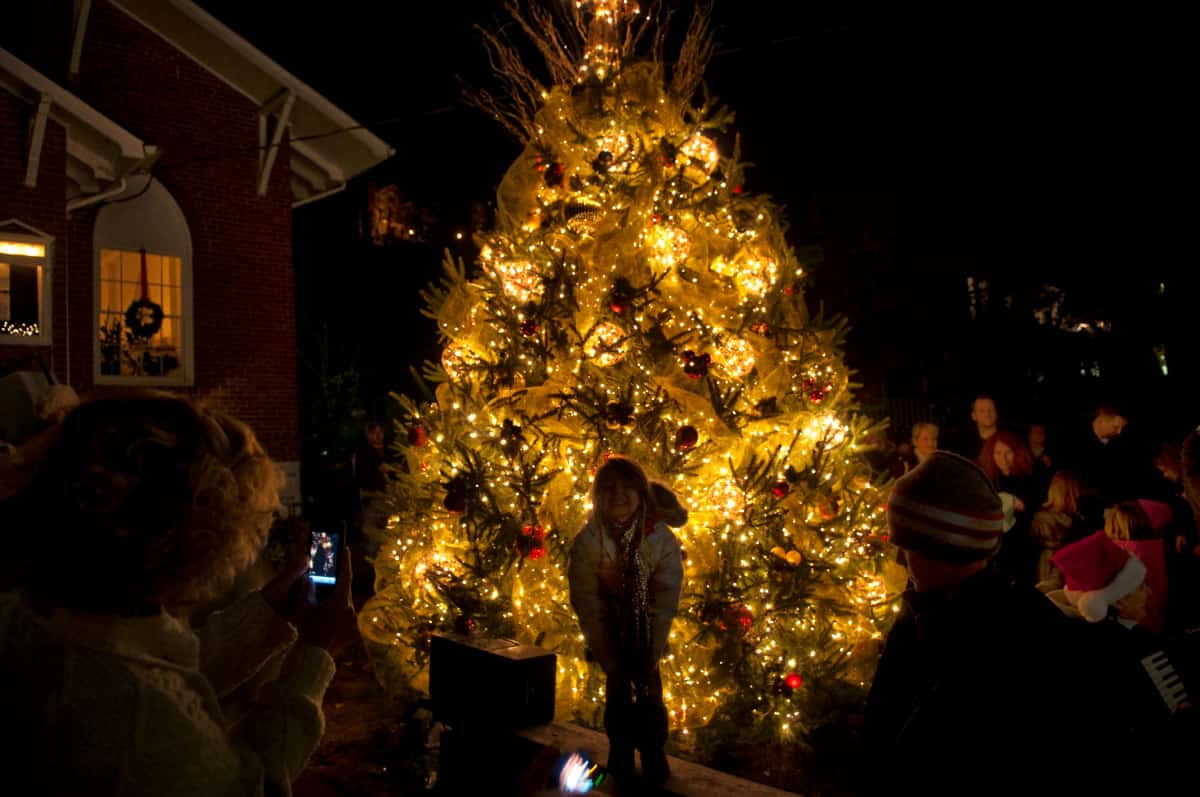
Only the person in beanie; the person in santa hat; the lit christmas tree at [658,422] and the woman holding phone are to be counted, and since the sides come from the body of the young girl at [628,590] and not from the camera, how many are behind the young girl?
1

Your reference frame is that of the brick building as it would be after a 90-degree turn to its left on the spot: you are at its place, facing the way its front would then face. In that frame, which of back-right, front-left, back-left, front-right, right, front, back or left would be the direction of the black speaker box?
right

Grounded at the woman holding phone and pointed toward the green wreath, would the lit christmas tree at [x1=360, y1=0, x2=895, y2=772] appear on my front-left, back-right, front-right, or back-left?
front-right

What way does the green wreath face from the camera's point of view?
toward the camera

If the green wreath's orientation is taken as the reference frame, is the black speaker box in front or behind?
in front

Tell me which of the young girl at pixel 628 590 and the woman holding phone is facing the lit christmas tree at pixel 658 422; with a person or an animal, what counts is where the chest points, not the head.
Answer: the woman holding phone

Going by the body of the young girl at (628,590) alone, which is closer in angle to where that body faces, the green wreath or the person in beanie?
the person in beanie

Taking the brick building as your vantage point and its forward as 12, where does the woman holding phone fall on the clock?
The woman holding phone is roughly at 12 o'clock from the brick building.

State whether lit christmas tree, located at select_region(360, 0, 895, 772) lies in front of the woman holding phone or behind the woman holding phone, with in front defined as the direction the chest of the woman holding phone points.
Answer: in front

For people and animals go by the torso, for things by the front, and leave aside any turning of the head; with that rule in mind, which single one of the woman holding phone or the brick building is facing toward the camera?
the brick building

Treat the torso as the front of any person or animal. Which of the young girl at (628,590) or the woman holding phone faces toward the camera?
the young girl

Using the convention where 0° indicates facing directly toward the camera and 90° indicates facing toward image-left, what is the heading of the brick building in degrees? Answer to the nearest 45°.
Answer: approximately 0°

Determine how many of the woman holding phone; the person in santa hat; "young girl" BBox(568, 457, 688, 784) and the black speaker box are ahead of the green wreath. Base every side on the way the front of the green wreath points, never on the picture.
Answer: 4

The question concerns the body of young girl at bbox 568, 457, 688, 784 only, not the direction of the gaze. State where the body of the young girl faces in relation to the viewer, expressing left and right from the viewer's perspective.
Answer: facing the viewer

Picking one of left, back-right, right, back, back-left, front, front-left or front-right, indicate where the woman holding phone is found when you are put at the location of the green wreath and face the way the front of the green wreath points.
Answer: front

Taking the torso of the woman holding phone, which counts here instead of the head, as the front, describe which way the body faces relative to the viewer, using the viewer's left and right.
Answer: facing away from the viewer and to the right of the viewer

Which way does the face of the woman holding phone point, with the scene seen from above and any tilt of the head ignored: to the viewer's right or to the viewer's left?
to the viewer's right
